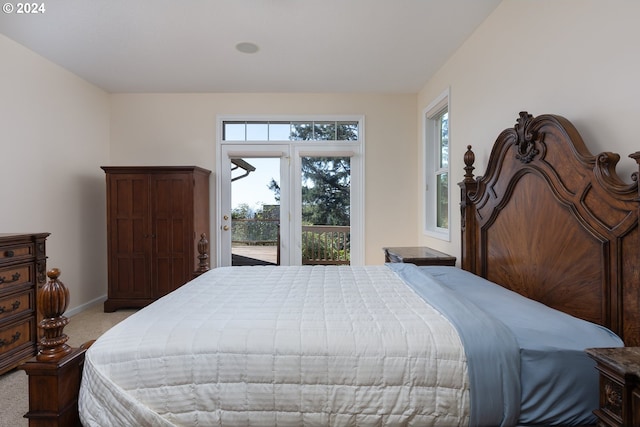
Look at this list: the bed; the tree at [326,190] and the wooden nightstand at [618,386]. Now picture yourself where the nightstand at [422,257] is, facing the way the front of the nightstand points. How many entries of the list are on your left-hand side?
2

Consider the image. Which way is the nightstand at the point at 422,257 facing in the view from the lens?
facing to the left of the viewer

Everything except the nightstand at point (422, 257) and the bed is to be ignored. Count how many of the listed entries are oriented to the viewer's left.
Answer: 2

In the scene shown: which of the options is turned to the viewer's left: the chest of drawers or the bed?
the bed

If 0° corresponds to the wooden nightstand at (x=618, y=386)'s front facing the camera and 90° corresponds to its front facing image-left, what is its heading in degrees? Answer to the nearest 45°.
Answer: approximately 45°

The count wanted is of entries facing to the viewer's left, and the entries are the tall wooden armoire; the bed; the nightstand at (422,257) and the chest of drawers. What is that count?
2

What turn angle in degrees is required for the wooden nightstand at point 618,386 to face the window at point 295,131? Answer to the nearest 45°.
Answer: approximately 90° to its right

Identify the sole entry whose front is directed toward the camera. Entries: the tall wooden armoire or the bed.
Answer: the tall wooden armoire

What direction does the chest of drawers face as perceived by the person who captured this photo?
facing the viewer and to the right of the viewer

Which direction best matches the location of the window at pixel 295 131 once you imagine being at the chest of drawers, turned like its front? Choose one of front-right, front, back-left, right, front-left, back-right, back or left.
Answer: front-left

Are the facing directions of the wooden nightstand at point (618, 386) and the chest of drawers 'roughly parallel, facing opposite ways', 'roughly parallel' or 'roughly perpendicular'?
roughly parallel, facing opposite ways

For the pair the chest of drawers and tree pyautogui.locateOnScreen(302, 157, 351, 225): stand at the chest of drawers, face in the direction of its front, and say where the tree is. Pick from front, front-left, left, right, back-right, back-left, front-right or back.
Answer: front-left

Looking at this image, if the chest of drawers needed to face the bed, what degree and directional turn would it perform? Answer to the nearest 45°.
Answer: approximately 45° to its right

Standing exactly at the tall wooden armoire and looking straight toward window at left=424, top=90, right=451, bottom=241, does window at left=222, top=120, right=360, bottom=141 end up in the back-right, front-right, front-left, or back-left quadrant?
front-left

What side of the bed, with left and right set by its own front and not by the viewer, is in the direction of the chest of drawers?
front

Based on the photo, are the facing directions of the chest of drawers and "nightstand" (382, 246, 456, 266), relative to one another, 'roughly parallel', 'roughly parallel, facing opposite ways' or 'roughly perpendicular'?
roughly parallel, facing opposite ways

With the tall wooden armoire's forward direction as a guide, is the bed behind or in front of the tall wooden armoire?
in front

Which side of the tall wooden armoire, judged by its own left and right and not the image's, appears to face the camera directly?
front
